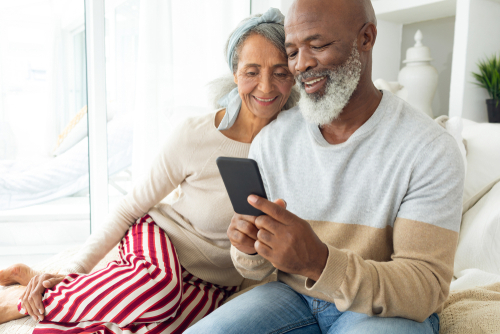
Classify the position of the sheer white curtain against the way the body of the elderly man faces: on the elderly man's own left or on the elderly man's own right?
on the elderly man's own right

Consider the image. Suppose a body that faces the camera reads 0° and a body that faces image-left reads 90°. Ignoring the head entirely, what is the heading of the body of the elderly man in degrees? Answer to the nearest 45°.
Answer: approximately 45°

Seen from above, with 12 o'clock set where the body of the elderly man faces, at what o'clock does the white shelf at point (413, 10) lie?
The white shelf is roughly at 5 o'clock from the elderly man.

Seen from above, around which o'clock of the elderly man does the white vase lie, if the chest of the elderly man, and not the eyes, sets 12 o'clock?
The white vase is roughly at 5 o'clock from the elderly man.

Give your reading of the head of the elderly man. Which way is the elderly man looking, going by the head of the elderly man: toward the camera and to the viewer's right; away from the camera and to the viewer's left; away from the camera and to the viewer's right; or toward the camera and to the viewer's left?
toward the camera and to the viewer's left

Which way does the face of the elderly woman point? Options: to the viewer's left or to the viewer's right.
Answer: to the viewer's right

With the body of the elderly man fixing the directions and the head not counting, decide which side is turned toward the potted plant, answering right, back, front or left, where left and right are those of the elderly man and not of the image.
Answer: back
